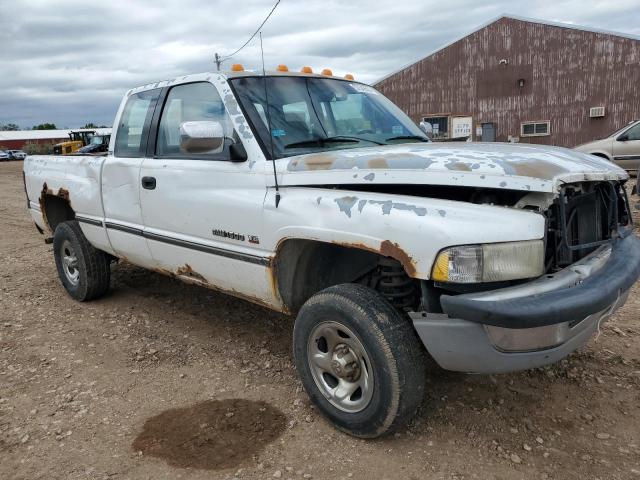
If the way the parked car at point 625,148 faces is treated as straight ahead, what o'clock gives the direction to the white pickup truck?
The white pickup truck is roughly at 9 o'clock from the parked car.

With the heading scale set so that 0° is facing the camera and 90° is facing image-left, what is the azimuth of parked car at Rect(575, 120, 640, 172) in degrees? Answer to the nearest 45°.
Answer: approximately 90°

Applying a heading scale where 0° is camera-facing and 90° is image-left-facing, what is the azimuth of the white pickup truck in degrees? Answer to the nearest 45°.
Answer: approximately 315°

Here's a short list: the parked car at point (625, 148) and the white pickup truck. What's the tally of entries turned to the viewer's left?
1

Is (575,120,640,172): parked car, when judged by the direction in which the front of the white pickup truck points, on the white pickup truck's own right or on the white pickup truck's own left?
on the white pickup truck's own left

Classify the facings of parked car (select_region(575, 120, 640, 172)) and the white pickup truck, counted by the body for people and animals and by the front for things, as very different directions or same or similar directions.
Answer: very different directions

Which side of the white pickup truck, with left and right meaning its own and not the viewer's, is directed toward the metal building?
left
